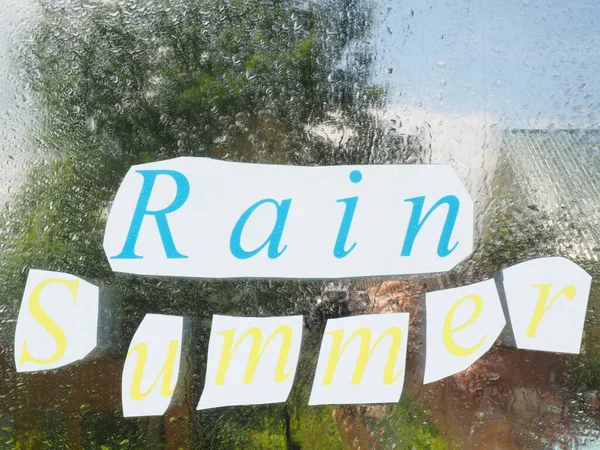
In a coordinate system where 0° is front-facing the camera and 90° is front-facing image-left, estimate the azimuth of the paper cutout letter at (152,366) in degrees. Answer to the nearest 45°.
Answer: approximately 0°

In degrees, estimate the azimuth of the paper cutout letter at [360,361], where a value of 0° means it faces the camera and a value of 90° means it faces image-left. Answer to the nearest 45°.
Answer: approximately 0°

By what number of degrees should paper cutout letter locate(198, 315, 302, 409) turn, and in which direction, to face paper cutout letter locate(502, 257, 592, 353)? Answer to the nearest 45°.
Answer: approximately 90° to its left

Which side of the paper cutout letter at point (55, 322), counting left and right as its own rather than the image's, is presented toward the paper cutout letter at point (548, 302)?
left
